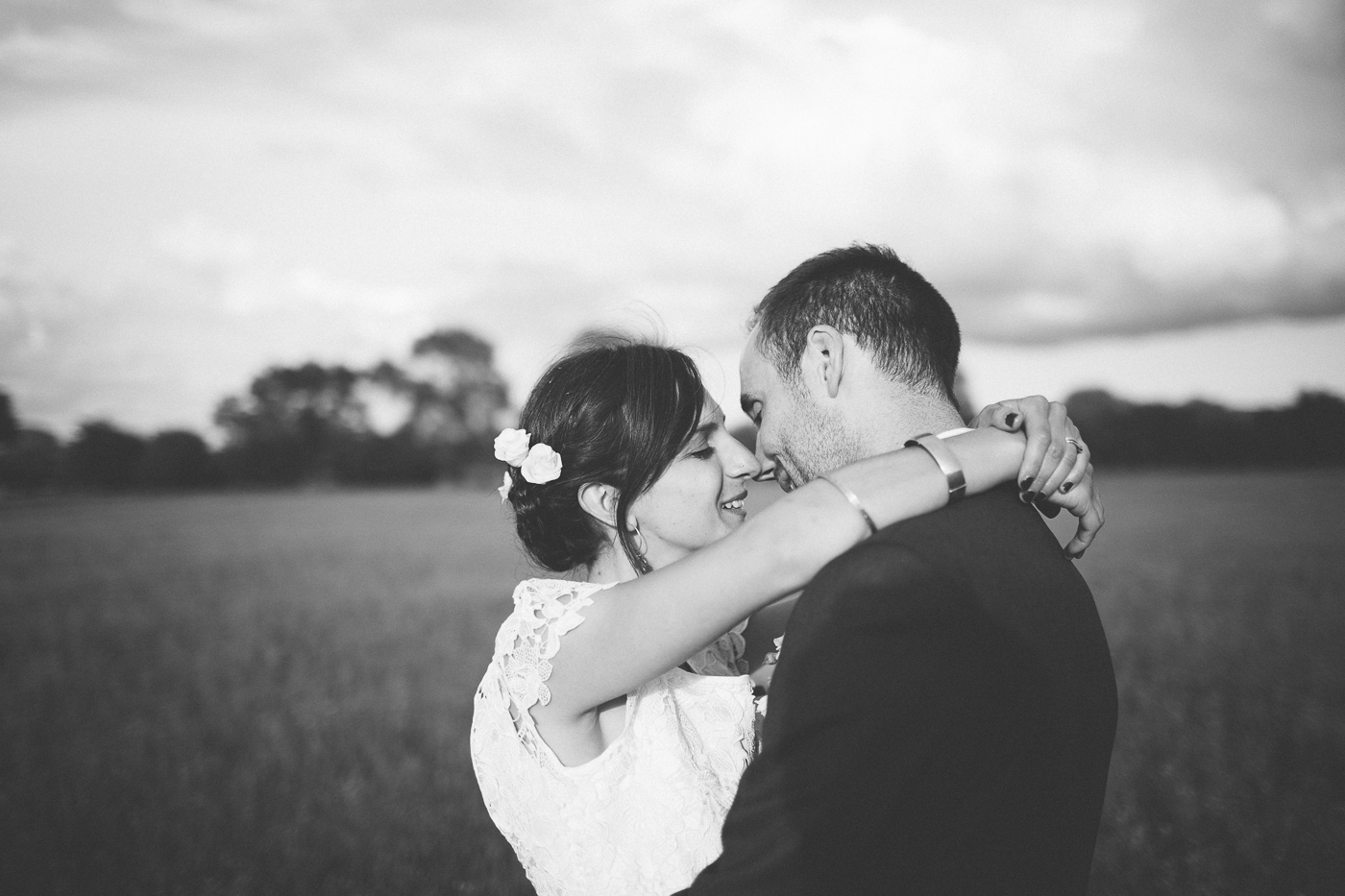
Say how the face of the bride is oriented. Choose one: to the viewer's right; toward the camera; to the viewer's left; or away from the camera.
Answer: to the viewer's right

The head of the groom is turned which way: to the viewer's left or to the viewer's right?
to the viewer's left

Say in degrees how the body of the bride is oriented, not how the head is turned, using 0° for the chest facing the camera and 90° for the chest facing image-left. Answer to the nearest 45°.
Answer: approximately 270°
